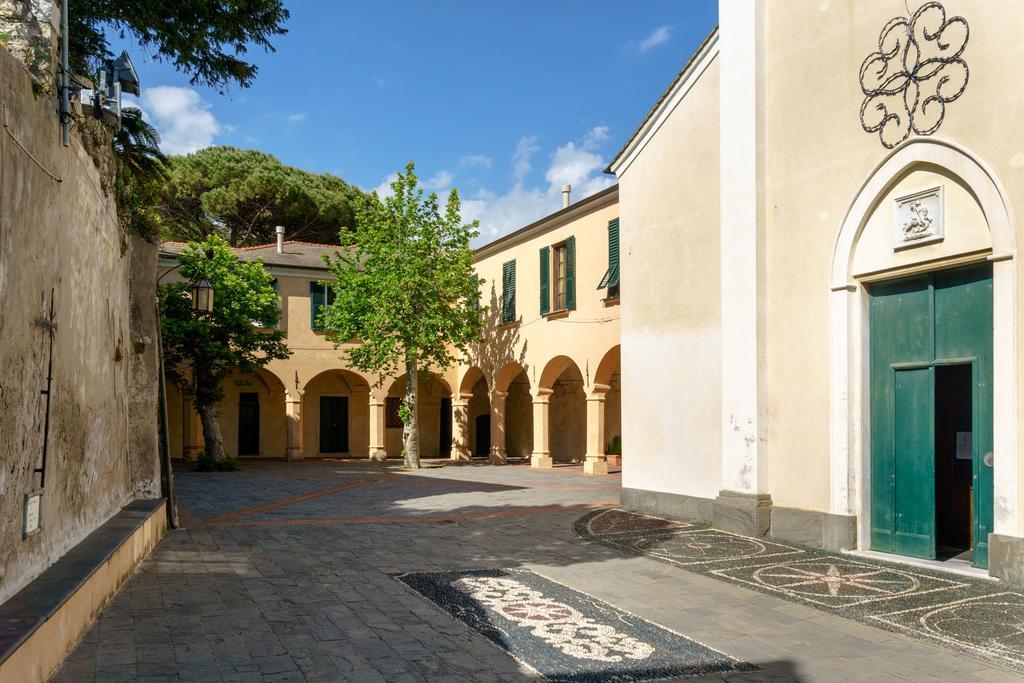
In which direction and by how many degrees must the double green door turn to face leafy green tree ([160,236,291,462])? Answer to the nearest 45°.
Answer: approximately 90° to its right

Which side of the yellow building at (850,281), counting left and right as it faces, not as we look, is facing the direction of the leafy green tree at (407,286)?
right

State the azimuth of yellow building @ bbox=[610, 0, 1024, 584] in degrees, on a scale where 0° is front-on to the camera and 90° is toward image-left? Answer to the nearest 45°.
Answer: approximately 45°

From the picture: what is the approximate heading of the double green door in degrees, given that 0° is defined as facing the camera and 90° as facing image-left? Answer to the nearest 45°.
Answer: approximately 45°

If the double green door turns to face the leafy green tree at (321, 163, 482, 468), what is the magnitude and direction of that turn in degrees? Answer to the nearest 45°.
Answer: approximately 90° to its right
